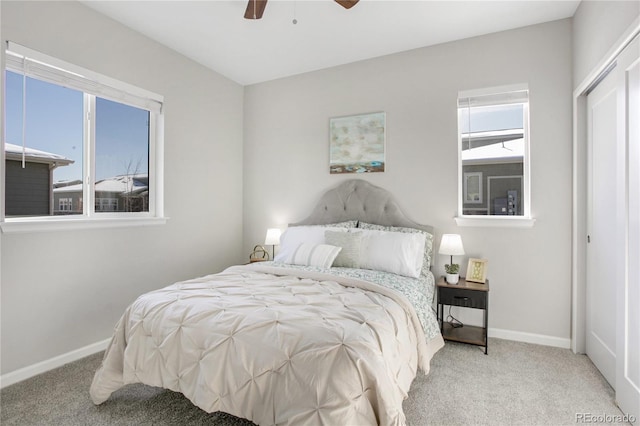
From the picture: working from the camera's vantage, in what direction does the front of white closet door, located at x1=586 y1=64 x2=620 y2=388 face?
facing to the left of the viewer

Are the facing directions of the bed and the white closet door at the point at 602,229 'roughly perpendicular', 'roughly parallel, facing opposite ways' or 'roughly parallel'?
roughly perpendicular

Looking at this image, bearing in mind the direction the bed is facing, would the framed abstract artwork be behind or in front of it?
behind

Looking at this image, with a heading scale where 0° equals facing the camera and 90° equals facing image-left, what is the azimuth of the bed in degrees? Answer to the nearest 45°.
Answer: approximately 45°

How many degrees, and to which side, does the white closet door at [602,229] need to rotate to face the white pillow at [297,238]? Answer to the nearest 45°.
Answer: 0° — it already faces it

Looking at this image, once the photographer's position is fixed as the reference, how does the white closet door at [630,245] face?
facing to the left of the viewer

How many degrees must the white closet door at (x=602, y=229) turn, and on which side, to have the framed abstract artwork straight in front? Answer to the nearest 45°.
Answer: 0° — it already faces it

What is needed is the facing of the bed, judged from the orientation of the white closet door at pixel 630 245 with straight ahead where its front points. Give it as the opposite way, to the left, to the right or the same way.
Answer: to the left

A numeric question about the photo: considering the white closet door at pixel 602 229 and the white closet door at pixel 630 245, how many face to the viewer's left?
2

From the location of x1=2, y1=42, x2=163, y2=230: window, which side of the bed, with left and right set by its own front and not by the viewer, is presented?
right

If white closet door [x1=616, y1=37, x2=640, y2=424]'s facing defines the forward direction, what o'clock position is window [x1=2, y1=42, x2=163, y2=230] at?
The window is roughly at 11 o'clock from the white closet door.
